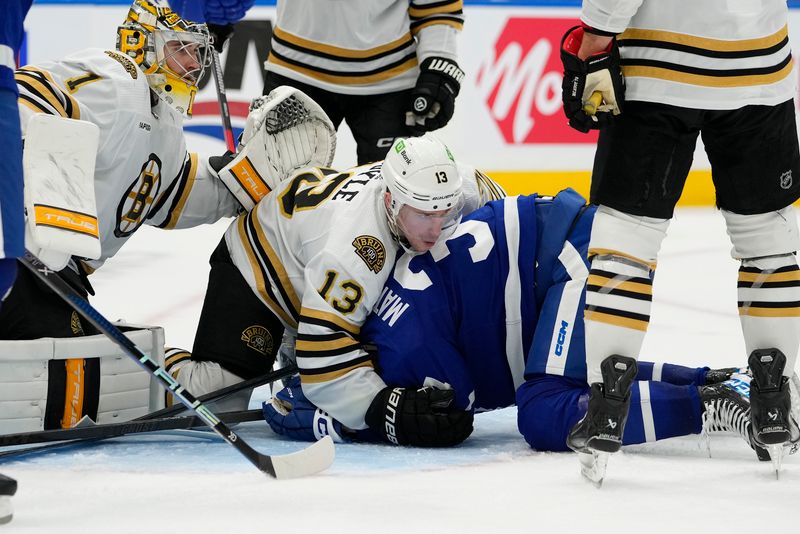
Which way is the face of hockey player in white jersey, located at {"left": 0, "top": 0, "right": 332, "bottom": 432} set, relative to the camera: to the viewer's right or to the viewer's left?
to the viewer's right

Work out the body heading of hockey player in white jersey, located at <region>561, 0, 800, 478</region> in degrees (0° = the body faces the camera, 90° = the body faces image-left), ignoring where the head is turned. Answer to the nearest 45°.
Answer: approximately 180°

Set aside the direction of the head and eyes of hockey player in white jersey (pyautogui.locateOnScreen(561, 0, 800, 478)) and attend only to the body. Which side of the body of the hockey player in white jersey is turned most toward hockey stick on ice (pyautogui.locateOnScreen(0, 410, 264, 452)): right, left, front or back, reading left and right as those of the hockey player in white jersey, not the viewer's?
left

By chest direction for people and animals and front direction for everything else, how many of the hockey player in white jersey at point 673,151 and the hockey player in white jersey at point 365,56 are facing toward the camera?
1

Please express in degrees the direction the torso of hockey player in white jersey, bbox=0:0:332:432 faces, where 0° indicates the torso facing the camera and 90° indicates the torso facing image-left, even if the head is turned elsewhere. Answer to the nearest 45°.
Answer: approximately 315°

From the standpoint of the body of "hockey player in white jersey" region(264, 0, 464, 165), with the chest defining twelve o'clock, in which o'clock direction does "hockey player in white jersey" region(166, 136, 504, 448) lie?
"hockey player in white jersey" region(166, 136, 504, 448) is roughly at 12 o'clock from "hockey player in white jersey" region(264, 0, 464, 165).

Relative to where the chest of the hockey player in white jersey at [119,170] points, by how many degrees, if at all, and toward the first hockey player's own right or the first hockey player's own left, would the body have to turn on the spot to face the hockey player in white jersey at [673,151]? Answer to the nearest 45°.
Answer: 0° — they already face them

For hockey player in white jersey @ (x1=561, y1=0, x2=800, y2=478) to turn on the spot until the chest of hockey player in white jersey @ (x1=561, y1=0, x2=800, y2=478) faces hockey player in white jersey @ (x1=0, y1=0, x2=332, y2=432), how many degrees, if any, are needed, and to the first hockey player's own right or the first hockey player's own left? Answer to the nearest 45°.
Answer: approximately 90° to the first hockey player's own left

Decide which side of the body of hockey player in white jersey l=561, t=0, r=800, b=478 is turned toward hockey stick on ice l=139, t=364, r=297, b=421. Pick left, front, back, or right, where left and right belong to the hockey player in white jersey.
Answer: left

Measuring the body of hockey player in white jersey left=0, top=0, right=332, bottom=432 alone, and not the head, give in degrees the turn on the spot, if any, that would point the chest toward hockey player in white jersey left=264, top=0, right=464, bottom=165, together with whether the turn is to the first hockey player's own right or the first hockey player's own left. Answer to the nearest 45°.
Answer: approximately 90° to the first hockey player's own left
